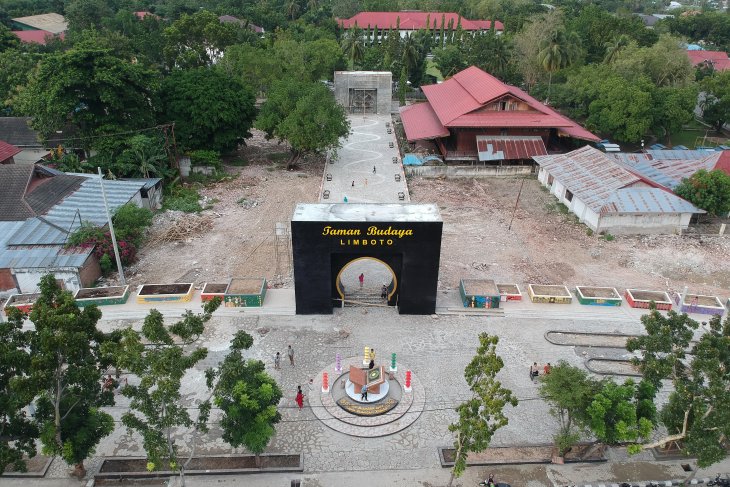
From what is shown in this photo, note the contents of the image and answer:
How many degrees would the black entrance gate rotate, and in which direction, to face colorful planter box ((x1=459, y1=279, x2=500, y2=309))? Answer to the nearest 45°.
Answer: approximately 90° to its left

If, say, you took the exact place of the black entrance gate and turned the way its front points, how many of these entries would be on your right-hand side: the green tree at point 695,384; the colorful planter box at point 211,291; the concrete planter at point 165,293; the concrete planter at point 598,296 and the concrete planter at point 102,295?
3

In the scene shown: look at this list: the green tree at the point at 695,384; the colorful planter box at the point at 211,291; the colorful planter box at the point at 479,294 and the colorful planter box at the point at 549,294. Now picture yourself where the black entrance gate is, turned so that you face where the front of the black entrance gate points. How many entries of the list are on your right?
1

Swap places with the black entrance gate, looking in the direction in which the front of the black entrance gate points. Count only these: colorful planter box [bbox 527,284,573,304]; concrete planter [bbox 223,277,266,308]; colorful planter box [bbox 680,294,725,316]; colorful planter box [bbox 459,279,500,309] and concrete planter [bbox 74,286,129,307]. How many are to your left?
3

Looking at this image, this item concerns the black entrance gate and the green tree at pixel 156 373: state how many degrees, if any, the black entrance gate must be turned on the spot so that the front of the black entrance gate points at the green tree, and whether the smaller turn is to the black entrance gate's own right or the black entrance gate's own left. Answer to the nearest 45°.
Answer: approximately 45° to the black entrance gate's own right

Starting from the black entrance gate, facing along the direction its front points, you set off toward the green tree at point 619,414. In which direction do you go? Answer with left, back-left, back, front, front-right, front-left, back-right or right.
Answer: front-left

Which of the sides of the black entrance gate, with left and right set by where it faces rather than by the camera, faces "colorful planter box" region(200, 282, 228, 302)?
right

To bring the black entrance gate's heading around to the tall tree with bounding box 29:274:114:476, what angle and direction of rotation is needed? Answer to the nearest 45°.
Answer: approximately 45° to its right

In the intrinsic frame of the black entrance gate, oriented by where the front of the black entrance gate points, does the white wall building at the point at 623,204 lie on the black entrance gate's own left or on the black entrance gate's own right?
on the black entrance gate's own left

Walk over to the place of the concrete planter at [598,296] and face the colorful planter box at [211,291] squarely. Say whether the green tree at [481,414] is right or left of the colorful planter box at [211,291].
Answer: left

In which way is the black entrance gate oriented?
toward the camera

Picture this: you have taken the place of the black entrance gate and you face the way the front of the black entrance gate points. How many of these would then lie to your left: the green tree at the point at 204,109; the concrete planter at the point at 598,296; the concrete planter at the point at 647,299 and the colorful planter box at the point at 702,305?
3

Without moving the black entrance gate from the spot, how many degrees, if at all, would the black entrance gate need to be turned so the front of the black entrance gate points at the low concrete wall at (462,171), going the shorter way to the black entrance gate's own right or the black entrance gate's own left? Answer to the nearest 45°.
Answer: approximately 180°

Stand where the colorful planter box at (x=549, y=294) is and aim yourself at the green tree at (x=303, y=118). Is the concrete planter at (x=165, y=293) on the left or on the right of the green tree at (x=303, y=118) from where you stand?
left

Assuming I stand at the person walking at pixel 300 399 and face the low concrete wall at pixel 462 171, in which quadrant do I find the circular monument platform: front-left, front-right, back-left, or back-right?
front-right

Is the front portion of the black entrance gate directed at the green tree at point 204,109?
no

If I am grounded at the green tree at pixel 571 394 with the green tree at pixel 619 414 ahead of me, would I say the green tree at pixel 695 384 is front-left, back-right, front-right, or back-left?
front-left

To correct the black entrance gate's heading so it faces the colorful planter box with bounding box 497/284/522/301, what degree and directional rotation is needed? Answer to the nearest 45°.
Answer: approximately 90° to its left

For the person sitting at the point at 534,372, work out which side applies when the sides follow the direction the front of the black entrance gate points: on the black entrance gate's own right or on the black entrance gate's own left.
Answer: on the black entrance gate's own left

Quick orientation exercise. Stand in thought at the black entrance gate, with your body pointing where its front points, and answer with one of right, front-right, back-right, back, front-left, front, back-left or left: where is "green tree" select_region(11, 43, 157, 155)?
back-right

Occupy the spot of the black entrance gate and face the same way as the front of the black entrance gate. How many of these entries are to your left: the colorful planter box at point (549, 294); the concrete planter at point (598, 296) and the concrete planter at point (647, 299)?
3

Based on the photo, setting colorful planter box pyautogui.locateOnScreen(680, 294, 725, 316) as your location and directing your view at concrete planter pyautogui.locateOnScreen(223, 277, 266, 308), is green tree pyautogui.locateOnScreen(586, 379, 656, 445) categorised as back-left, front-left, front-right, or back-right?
front-left

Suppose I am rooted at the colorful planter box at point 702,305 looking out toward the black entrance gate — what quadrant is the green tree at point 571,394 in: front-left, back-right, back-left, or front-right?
front-left
